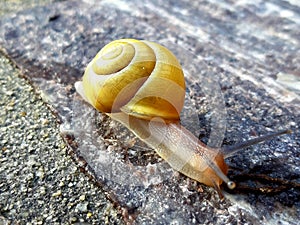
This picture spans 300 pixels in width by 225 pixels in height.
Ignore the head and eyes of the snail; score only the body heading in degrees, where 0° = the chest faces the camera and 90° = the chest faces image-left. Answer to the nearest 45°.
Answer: approximately 315°
